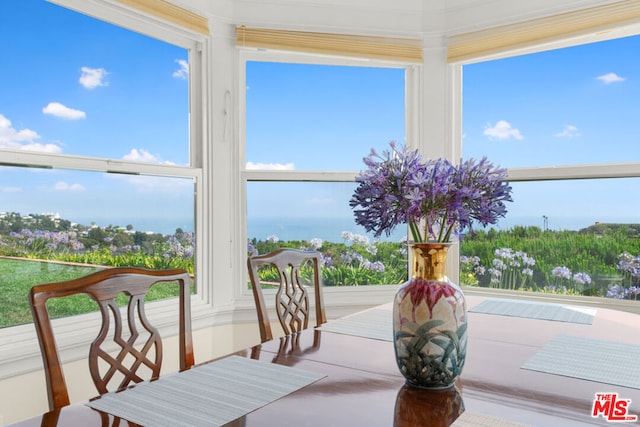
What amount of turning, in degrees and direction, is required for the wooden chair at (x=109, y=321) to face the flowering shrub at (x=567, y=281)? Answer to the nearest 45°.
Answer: approximately 45° to its left

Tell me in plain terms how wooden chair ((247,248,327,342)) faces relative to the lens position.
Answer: facing the viewer and to the right of the viewer

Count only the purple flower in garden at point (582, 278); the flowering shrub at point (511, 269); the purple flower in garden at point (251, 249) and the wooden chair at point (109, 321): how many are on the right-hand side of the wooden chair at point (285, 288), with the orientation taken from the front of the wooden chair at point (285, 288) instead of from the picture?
1

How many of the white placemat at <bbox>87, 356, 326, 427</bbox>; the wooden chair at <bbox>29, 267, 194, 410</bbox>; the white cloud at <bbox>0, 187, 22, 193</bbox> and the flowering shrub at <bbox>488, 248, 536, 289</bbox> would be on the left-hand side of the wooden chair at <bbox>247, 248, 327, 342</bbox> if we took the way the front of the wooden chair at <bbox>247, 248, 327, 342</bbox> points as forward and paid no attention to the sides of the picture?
1

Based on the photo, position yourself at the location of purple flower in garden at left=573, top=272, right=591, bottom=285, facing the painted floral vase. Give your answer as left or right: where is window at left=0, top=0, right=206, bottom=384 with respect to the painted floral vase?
right

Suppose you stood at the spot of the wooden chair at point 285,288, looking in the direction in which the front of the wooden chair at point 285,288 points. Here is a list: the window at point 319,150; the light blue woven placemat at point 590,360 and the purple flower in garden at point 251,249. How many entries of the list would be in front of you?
1

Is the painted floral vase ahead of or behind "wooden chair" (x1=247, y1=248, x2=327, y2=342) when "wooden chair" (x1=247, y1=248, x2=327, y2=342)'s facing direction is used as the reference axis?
ahead

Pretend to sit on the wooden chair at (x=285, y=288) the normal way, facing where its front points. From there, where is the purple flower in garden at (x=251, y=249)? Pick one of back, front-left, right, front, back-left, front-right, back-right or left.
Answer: back-left

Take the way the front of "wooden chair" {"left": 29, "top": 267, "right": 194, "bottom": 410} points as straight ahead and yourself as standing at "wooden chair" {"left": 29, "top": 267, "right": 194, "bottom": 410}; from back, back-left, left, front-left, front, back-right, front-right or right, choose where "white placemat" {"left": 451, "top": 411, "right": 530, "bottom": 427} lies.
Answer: front

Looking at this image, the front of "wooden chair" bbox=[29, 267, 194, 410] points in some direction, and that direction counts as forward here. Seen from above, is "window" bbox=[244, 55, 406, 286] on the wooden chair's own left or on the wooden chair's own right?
on the wooden chair's own left

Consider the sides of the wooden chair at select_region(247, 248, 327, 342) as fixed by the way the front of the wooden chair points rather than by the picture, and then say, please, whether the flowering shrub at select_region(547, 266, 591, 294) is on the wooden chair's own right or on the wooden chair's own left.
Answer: on the wooden chair's own left

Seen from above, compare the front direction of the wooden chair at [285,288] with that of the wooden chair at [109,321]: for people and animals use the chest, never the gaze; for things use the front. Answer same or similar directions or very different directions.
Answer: same or similar directions
